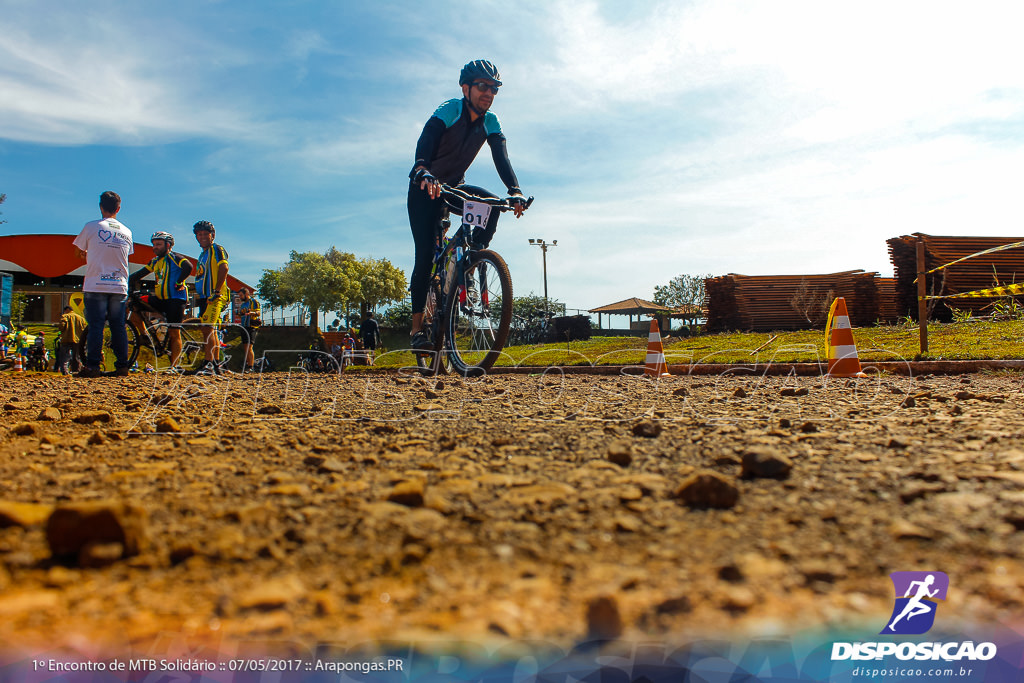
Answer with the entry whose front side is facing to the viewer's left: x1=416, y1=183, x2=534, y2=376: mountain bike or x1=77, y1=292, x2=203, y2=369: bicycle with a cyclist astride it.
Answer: the bicycle with a cyclist astride it

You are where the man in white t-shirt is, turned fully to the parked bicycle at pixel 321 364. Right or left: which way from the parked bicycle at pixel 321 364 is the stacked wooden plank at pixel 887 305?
right

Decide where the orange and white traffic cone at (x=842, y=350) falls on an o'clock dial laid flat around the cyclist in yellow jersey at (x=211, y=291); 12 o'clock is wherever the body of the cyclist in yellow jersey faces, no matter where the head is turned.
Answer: The orange and white traffic cone is roughly at 9 o'clock from the cyclist in yellow jersey.

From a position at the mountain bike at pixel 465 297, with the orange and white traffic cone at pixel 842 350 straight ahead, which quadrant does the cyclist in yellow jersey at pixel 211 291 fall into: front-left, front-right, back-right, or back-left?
back-left

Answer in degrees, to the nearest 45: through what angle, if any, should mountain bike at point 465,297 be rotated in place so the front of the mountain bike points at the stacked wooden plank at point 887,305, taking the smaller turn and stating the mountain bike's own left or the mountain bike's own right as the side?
approximately 90° to the mountain bike's own left

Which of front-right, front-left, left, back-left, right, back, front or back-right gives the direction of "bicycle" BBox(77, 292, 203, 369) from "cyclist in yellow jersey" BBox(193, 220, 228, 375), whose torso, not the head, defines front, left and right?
right

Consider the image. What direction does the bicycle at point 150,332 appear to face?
to the viewer's left

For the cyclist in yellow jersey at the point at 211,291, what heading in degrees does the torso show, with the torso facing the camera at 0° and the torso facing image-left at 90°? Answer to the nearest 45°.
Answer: approximately 45°
